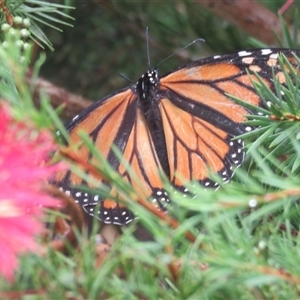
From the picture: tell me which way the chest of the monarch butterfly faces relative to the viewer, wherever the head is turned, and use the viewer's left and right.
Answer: facing away from the viewer
